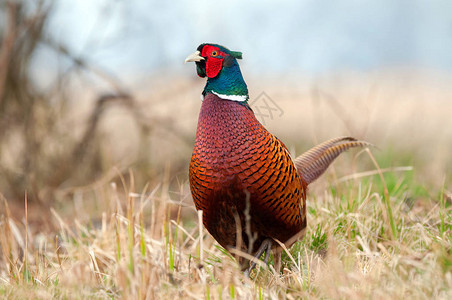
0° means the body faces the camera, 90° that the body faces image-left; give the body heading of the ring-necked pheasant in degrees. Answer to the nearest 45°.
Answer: approximately 45°
